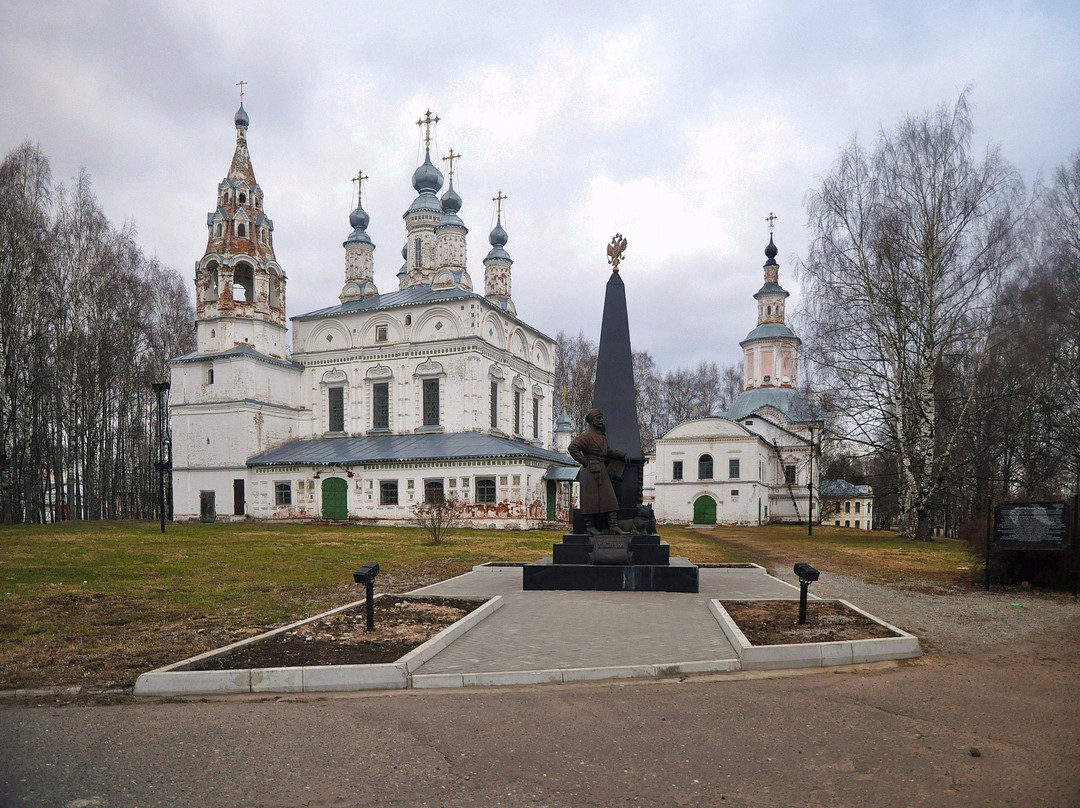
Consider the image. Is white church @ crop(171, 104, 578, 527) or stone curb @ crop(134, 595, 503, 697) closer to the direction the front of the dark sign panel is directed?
the stone curb

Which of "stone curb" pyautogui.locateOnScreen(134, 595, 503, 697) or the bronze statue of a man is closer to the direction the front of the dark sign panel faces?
the stone curb

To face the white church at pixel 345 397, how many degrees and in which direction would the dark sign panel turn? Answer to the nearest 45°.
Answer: approximately 135° to its right

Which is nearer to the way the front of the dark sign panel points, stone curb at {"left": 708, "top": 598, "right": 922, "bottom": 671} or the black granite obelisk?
the stone curb

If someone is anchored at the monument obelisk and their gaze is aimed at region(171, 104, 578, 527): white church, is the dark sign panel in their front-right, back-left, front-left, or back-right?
back-right

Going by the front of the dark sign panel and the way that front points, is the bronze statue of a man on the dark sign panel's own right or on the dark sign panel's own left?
on the dark sign panel's own right

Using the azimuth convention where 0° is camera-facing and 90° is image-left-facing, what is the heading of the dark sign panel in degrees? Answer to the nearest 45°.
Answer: approximately 0°
